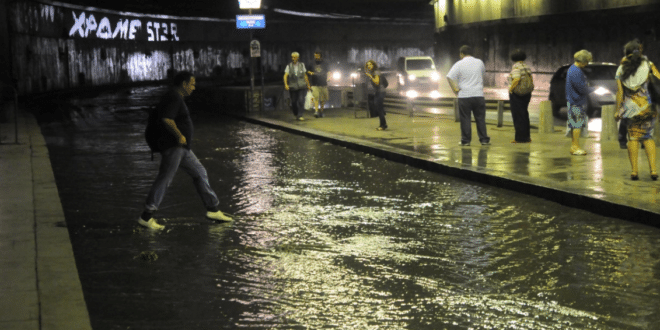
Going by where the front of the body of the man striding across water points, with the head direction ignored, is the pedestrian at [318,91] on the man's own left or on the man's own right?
on the man's own left

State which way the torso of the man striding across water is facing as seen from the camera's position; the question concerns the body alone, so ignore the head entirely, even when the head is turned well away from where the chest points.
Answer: to the viewer's right

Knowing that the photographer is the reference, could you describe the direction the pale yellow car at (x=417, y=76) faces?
facing the viewer and to the right of the viewer

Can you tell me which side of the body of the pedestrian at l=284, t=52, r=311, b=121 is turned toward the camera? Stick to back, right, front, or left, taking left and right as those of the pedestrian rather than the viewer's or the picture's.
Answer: front

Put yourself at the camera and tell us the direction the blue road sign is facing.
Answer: facing the viewer

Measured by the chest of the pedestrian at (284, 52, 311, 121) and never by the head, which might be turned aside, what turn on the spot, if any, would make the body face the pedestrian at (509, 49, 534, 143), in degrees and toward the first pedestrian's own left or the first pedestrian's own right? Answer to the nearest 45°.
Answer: approximately 45° to the first pedestrian's own left

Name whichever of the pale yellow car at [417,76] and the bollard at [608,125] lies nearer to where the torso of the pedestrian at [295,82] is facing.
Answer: the bollard
